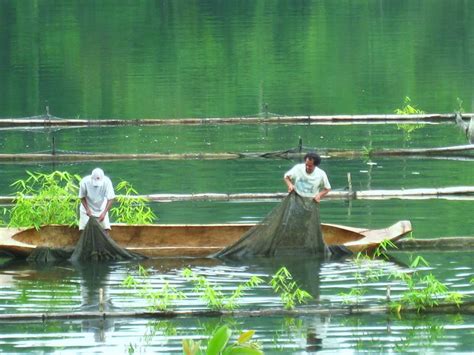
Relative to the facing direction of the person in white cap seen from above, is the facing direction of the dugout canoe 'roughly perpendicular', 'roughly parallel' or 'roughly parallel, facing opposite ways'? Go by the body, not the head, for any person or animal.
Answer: roughly perpendicular

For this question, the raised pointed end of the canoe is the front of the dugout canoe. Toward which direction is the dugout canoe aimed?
to the viewer's right

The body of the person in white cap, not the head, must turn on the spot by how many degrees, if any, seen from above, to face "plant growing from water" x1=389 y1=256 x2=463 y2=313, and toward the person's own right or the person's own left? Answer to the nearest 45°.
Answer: approximately 45° to the person's own left

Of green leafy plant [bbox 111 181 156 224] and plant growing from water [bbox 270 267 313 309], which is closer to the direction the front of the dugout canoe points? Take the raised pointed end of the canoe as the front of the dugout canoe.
the plant growing from water

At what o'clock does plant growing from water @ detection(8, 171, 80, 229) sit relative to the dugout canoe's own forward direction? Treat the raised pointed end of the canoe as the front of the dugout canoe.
The plant growing from water is roughly at 6 o'clock from the dugout canoe.

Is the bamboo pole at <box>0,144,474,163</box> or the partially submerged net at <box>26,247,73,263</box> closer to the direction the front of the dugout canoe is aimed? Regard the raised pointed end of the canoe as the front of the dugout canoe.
the bamboo pole

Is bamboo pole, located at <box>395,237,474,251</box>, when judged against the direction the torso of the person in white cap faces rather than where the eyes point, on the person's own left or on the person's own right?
on the person's own left

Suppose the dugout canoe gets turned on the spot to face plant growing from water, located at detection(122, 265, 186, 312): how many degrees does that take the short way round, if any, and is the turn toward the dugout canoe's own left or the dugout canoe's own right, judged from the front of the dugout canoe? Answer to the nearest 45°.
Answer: approximately 90° to the dugout canoe's own right

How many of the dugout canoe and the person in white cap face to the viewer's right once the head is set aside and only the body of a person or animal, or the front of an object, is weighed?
1
